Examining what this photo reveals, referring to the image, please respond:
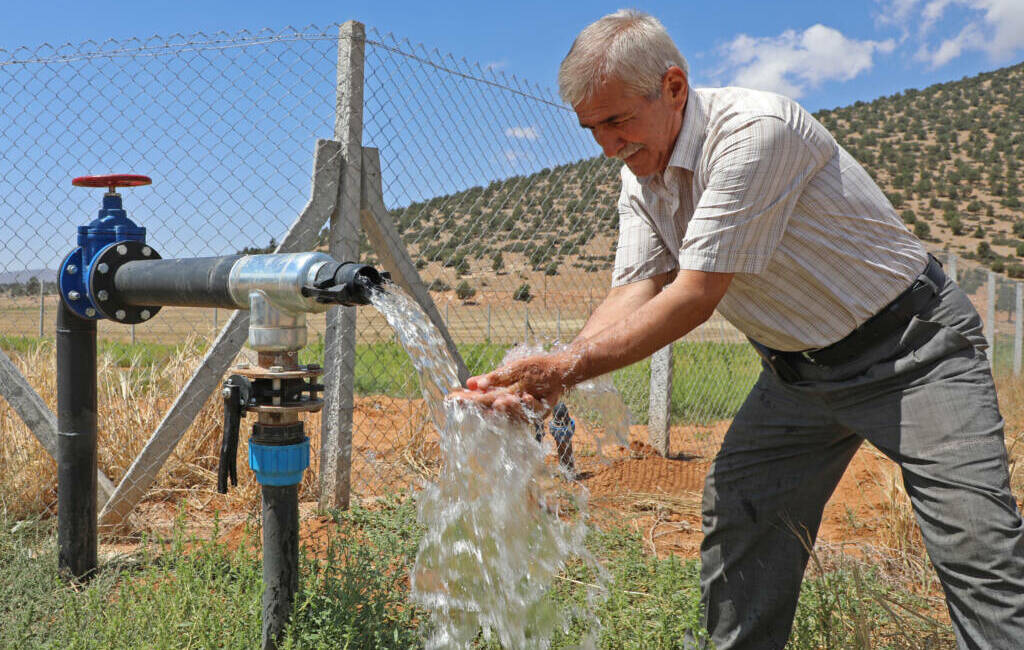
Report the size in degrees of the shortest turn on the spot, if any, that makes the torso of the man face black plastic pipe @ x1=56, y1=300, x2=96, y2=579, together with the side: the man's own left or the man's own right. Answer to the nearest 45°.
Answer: approximately 45° to the man's own right

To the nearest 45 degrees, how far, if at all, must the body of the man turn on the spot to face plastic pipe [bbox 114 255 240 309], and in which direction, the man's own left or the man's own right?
approximately 45° to the man's own right

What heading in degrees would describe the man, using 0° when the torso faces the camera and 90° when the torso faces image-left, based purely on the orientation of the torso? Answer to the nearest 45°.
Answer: approximately 45°

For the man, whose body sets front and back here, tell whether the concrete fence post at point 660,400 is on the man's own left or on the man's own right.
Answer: on the man's own right

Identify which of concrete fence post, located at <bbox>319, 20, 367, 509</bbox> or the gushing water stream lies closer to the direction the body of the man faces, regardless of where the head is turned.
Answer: the gushing water stream

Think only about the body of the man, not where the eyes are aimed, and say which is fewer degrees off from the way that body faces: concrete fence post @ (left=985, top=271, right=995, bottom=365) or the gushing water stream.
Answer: the gushing water stream

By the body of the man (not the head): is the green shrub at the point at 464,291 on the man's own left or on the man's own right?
on the man's own right

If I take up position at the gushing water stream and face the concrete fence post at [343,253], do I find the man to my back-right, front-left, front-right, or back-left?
back-right

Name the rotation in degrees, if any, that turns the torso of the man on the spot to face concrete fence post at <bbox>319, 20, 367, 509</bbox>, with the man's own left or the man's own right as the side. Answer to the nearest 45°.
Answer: approximately 90° to the man's own right

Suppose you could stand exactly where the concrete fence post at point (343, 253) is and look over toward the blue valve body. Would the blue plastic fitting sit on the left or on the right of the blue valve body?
left
